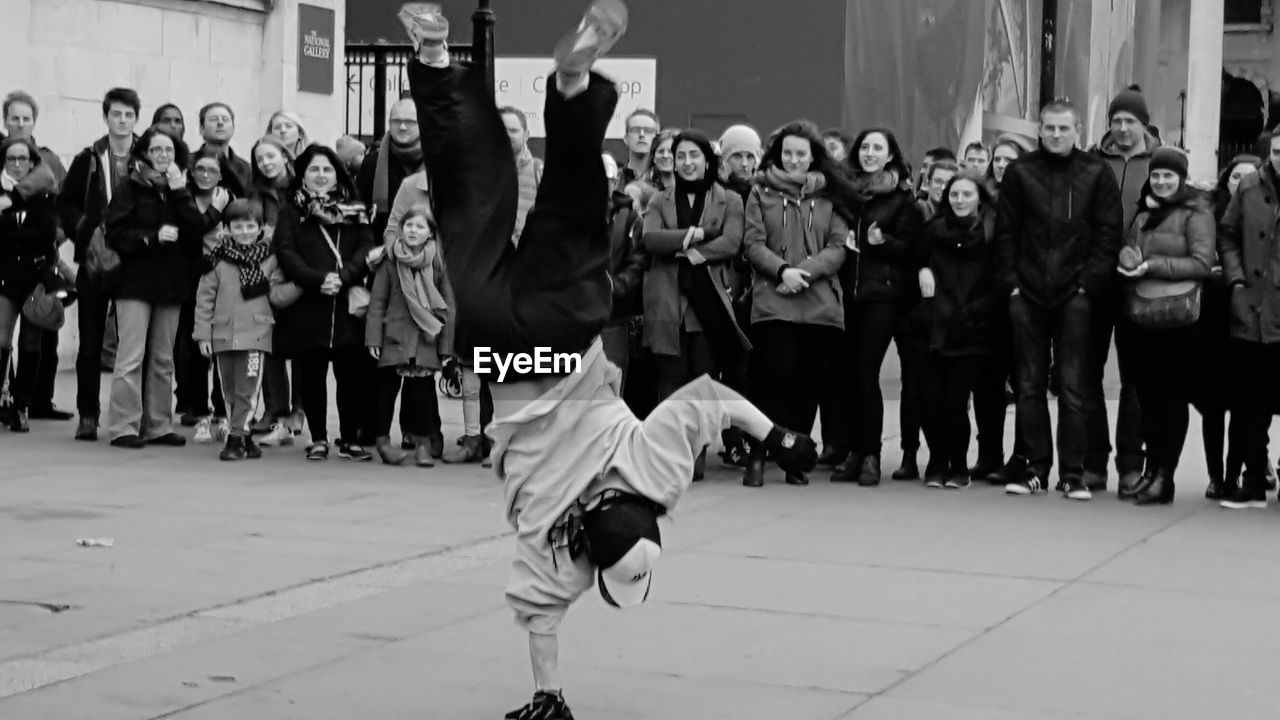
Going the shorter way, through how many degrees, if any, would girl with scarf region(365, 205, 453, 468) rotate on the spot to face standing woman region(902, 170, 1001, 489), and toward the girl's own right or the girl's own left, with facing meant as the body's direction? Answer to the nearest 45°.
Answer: approximately 90° to the girl's own left

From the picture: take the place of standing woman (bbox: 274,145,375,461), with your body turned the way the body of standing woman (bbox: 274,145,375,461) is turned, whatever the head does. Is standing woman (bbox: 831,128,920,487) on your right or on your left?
on your left

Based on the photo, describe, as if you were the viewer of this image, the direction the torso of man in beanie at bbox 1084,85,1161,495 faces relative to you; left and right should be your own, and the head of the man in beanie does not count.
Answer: facing the viewer

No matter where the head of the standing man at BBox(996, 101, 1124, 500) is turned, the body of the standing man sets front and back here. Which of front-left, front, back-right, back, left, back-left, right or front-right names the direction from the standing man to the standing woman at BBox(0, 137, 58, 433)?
right

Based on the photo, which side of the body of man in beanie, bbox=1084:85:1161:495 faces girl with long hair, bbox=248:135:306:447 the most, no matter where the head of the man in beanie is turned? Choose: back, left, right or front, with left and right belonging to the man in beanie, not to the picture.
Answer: right

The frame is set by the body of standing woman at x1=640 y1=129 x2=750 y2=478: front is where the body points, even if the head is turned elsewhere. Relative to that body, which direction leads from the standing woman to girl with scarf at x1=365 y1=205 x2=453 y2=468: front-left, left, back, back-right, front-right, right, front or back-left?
right

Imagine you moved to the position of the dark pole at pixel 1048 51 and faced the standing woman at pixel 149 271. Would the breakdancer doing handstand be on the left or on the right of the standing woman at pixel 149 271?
left

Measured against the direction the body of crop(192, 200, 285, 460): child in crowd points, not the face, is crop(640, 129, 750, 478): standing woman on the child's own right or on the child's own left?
on the child's own left
